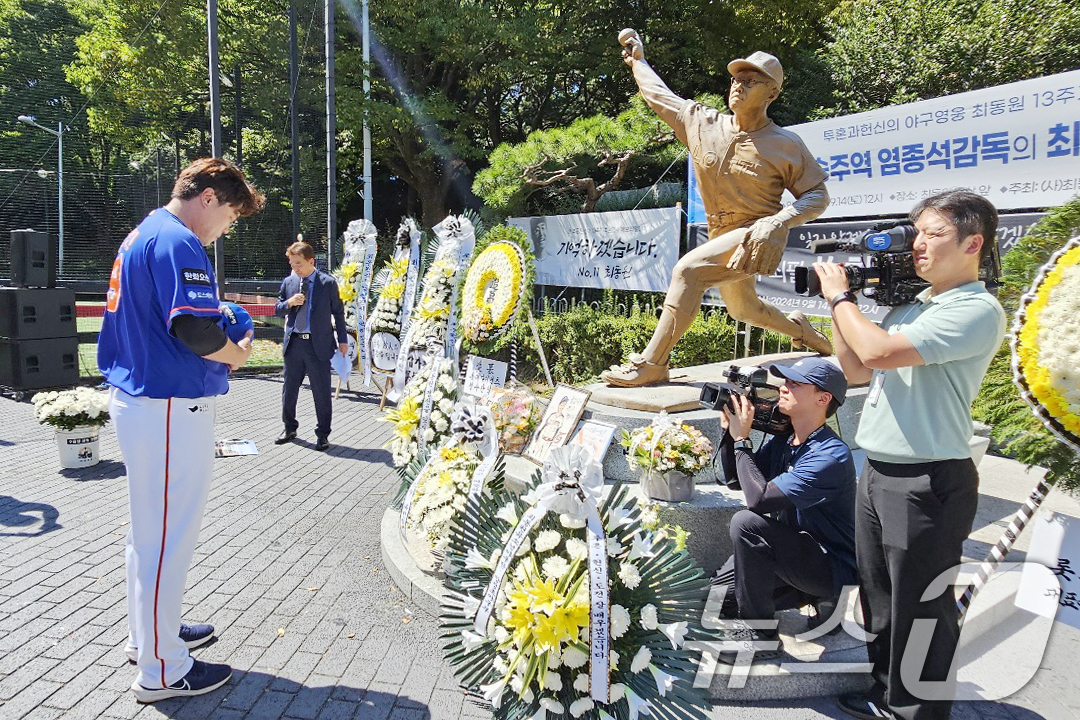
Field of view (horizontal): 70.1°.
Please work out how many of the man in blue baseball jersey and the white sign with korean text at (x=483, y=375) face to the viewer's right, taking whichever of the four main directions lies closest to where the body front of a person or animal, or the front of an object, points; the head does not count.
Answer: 1

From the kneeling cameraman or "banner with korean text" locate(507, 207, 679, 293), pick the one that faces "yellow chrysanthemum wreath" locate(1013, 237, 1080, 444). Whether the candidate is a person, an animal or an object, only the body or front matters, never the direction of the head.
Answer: the banner with korean text

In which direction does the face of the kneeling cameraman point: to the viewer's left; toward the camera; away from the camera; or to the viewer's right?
to the viewer's left

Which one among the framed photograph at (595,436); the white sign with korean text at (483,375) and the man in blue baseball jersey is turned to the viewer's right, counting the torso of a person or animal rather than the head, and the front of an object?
the man in blue baseball jersey

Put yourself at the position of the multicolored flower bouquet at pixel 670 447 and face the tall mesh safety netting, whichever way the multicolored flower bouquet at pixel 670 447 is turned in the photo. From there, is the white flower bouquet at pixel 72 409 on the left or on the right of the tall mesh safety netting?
left

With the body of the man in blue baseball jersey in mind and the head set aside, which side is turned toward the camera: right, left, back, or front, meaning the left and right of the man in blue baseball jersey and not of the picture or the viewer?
right

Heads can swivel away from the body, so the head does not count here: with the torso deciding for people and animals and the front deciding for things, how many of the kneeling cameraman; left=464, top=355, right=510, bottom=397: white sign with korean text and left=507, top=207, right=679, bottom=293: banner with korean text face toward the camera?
2

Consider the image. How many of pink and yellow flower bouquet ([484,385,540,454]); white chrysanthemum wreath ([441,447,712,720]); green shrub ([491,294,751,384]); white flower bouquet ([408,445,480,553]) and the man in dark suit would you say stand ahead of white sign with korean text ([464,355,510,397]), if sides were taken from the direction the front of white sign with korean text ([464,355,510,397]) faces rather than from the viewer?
3

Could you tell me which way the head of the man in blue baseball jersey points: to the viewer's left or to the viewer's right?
to the viewer's right

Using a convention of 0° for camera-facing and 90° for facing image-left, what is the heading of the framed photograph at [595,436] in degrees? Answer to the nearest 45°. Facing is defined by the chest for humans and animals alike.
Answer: approximately 45°

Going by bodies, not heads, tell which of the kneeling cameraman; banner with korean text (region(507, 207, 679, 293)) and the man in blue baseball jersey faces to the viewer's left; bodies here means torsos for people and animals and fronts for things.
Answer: the kneeling cameraman

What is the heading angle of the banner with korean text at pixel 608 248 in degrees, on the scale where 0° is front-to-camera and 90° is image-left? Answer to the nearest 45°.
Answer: approximately 0°

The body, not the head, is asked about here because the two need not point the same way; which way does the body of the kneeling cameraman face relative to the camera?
to the viewer's left

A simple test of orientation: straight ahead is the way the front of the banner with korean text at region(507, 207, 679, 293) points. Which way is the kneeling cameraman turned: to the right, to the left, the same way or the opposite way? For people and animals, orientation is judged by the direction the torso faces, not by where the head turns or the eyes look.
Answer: to the right

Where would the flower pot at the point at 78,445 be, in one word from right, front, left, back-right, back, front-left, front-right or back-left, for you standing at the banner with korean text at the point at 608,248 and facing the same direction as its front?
front-right

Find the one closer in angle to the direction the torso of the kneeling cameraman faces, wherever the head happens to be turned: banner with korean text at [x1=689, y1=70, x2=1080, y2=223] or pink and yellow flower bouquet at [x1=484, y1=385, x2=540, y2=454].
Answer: the pink and yellow flower bouquet

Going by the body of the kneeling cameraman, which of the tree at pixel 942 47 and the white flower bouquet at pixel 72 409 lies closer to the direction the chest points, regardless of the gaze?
the white flower bouquet

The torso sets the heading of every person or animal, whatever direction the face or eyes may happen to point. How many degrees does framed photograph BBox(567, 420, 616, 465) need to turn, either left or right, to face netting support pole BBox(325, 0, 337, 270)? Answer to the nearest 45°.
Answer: approximately 90° to its right

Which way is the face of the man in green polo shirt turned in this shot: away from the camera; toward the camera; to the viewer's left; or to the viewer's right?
to the viewer's left
